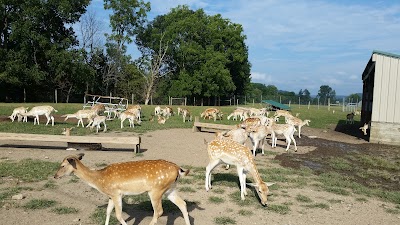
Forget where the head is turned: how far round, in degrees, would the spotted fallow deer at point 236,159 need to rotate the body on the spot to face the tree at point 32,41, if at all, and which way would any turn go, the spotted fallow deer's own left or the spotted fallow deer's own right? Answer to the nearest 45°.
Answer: approximately 180°

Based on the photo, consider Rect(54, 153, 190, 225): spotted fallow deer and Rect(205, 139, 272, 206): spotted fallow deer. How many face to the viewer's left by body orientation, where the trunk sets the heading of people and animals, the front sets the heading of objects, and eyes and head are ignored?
1

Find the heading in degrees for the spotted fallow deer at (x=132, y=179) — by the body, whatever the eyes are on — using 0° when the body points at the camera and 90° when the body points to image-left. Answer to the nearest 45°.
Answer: approximately 90°

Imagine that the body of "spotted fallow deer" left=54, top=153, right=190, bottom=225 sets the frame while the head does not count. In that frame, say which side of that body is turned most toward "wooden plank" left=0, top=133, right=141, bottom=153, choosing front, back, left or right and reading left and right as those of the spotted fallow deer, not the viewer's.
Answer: right

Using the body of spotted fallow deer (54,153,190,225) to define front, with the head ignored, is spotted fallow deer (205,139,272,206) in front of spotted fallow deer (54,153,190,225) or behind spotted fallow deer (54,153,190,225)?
behind

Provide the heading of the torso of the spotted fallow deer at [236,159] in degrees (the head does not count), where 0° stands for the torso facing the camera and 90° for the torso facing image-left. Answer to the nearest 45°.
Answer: approximately 315°

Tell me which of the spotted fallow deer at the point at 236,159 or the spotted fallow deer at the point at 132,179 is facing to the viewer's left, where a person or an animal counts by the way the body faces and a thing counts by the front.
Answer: the spotted fallow deer at the point at 132,179

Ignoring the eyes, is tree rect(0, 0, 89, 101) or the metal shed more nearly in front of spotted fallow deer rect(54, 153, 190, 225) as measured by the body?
the tree
